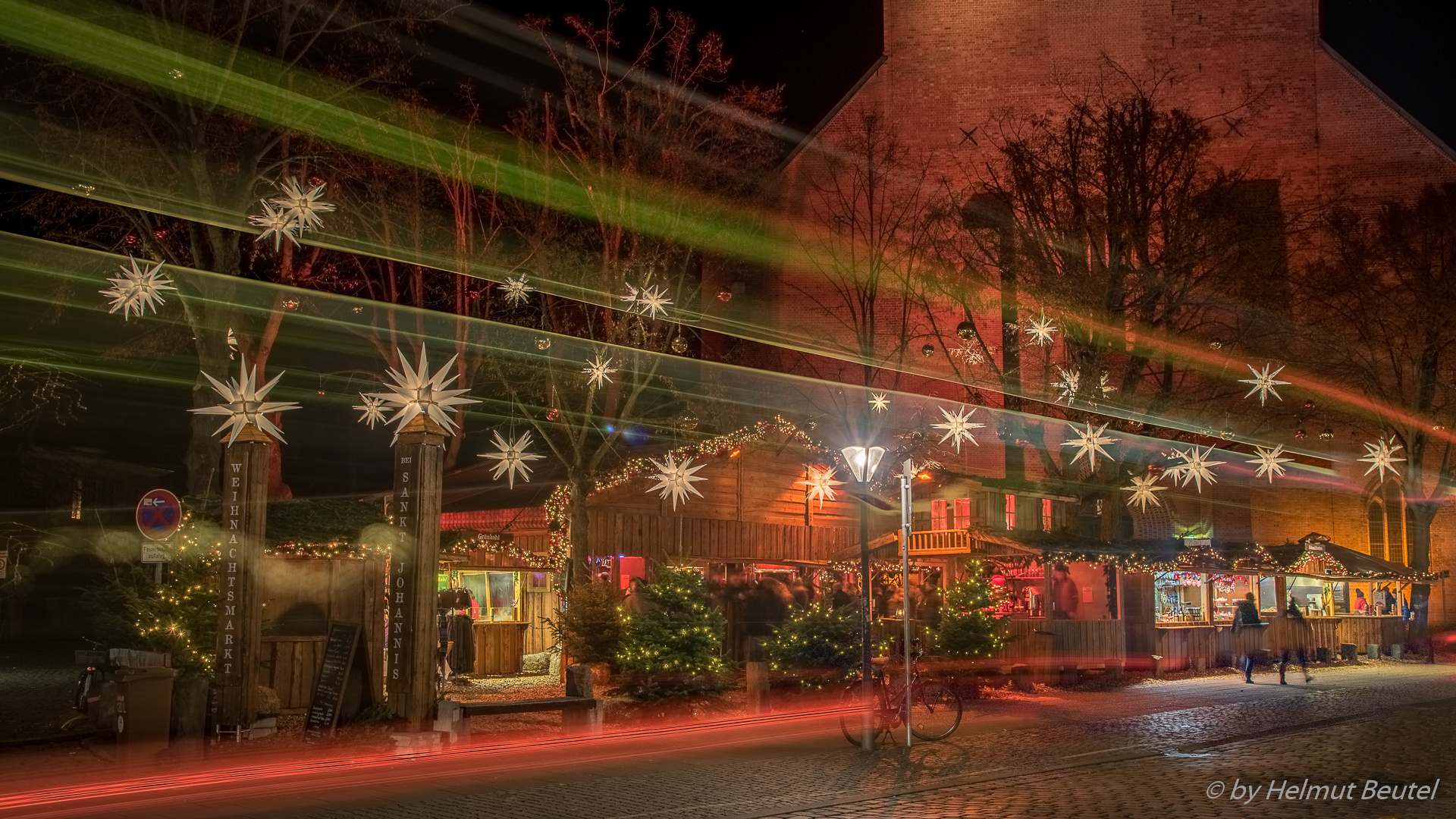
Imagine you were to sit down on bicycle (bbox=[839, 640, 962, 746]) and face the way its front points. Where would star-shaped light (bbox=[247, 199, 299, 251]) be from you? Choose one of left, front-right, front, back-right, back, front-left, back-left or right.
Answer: back

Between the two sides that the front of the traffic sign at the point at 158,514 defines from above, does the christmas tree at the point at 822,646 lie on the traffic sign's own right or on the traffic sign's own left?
on the traffic sign's own left

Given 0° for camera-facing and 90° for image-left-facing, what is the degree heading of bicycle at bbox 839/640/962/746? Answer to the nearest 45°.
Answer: approximately 270°

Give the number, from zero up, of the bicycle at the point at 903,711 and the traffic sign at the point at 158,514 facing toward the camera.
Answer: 1

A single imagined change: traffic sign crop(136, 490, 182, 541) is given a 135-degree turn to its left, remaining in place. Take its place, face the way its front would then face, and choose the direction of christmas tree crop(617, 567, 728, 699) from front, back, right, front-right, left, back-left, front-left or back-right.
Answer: front-right

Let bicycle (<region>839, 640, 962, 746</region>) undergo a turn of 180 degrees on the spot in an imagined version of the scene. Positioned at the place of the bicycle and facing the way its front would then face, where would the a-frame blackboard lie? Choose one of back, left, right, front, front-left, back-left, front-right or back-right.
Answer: front

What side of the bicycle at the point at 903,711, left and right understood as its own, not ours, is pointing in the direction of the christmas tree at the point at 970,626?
left

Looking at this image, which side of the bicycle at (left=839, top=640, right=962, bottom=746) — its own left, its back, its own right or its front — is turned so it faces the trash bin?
back

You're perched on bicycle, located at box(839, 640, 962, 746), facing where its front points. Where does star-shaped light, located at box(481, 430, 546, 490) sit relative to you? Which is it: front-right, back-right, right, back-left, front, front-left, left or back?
back-left
